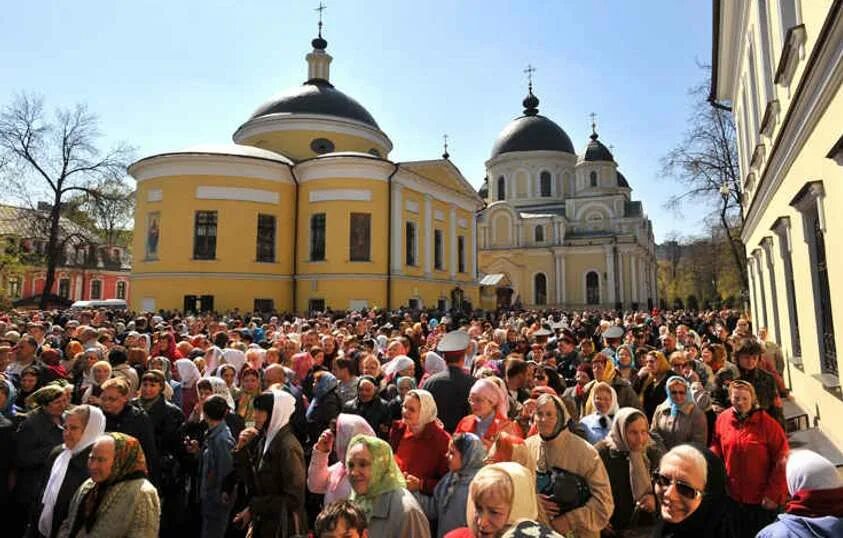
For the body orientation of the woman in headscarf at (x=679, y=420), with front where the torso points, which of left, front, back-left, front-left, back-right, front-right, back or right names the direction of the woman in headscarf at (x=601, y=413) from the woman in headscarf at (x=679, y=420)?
front-right

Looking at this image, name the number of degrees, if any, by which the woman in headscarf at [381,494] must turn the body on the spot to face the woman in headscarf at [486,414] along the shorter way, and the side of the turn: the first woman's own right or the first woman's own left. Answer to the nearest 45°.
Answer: approximately 180°

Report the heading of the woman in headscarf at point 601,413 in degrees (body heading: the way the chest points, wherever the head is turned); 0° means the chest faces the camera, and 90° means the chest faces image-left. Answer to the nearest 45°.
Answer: approximately 45°

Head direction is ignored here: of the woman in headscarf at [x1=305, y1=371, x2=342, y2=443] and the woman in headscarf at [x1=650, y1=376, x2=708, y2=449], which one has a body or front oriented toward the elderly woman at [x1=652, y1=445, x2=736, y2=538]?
the woman in headscarf at [x1=650, y1=376, x2=708, y2=449]

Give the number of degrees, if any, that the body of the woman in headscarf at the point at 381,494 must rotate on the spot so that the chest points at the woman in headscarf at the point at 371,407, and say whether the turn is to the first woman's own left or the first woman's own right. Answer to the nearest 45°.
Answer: approximately 135° to the first woman's own right

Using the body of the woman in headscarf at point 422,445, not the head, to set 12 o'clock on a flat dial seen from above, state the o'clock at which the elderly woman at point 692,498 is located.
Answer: The elderly woman is roughly at 9 o'clock from the woman in headscarf.

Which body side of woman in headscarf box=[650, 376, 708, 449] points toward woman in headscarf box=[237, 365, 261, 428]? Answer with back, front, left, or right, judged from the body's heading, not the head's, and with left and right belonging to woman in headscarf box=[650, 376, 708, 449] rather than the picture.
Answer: right

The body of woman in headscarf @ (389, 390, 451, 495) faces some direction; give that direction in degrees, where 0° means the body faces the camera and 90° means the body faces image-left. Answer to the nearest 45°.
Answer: approximately 45°
